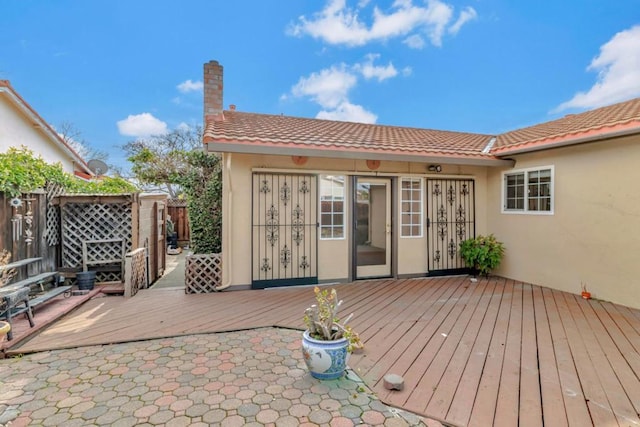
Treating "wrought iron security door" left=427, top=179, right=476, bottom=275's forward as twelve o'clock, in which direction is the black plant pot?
The black plant pot is roughly at 2 o'clock from the wrought iron security door.

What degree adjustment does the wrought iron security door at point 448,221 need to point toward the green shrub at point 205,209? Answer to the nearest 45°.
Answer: approximately 45° to its right

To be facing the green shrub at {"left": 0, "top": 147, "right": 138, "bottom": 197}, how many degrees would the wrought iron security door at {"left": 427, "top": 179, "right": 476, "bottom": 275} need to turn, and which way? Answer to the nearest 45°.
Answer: approximately 45° to its right

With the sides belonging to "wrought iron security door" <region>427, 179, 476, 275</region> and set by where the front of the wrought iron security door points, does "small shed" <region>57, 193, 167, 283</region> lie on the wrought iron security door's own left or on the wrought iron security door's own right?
on the wrought iron security door's own right

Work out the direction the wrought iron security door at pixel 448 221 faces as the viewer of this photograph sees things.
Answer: facing the viewer

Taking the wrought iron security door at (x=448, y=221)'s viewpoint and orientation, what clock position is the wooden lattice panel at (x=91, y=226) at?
The wooden lattice panel is roughly at 2 o'clock from the wrought iron security door.

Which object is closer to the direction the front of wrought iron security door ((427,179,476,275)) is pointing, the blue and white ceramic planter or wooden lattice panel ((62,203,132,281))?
the blue and white ceramic planter

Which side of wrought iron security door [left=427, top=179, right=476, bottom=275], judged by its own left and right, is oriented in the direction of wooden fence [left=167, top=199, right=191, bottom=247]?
right

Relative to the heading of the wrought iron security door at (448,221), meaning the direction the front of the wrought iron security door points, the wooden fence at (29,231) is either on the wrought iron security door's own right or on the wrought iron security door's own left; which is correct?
on the wrought iron security door's own right
